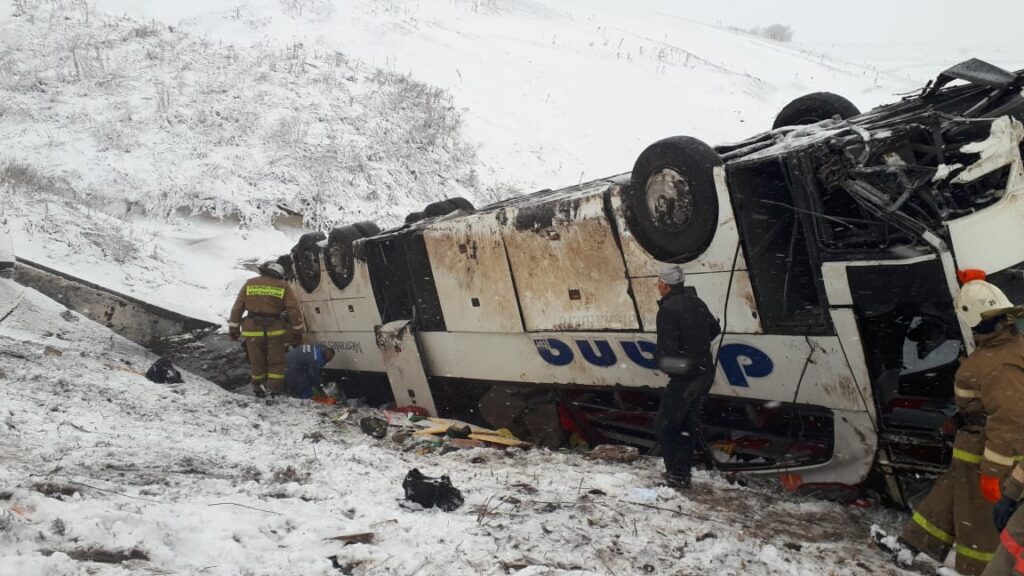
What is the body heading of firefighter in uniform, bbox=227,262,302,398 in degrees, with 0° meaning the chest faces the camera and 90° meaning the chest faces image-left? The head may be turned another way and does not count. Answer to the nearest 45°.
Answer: approximately 180°

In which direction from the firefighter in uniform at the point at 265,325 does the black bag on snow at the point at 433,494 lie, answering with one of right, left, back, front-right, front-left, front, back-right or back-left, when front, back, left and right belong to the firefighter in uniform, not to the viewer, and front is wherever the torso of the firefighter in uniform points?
back

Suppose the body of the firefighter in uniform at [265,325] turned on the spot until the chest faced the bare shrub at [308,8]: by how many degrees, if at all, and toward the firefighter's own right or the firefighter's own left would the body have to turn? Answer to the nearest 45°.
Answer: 0° — they already face it

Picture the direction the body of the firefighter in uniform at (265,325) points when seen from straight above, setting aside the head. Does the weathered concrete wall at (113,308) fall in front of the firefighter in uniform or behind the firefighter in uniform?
in front

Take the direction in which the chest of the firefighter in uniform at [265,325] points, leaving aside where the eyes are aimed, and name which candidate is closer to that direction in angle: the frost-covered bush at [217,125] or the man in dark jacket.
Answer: the frost-covered bush

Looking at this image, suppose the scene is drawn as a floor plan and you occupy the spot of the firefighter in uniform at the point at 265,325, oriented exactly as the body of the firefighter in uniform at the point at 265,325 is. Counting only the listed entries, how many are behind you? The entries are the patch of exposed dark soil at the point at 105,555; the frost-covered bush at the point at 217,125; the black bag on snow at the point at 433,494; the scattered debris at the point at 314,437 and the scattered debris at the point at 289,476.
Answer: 4

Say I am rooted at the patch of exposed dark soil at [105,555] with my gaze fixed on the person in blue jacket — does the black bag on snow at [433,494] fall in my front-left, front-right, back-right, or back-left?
front-right

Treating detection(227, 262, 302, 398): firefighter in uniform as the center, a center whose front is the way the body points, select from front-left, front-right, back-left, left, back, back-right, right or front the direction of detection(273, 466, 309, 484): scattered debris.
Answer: back

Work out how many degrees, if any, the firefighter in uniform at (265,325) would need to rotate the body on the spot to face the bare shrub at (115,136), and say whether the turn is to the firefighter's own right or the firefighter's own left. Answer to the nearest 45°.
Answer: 0° — they already face it

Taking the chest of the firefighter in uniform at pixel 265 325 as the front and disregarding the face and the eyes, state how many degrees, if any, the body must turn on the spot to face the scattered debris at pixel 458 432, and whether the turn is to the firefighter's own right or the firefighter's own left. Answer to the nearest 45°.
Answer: approximately 135° to the firefighter's own right
